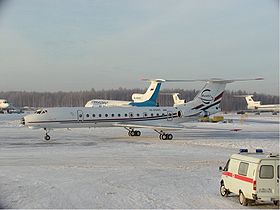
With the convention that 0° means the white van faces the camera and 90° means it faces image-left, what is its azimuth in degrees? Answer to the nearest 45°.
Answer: approximately 135°

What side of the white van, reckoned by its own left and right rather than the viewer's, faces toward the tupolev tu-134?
front
